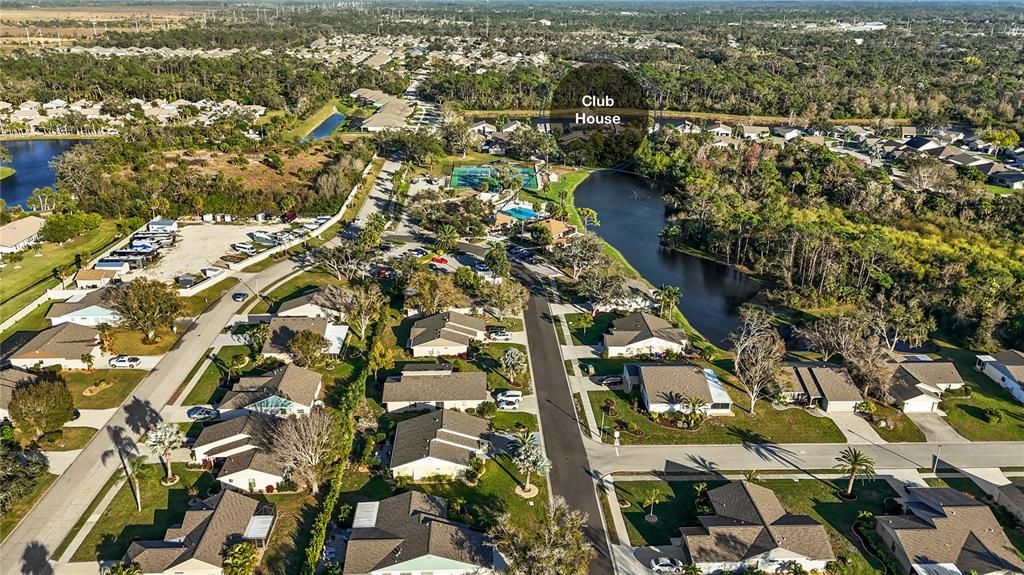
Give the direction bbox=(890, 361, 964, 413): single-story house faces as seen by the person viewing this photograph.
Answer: facing the viewer

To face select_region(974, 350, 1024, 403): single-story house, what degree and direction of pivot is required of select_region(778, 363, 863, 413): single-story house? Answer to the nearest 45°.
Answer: approximately 135° to its left

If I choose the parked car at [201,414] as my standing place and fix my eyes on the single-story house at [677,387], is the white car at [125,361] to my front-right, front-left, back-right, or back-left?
back-left

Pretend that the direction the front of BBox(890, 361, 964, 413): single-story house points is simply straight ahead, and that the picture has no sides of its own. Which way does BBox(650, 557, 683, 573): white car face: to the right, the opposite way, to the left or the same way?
to the left

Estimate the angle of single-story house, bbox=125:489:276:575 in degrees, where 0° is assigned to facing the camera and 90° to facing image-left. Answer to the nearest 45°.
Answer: approximately 90°

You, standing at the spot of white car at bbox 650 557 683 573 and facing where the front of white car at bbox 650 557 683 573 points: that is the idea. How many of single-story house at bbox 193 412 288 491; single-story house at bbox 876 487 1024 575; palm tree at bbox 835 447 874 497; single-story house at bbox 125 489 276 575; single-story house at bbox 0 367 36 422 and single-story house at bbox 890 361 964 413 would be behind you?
3

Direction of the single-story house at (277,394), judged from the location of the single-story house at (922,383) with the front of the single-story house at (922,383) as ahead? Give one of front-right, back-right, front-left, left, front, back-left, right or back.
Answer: front-right
